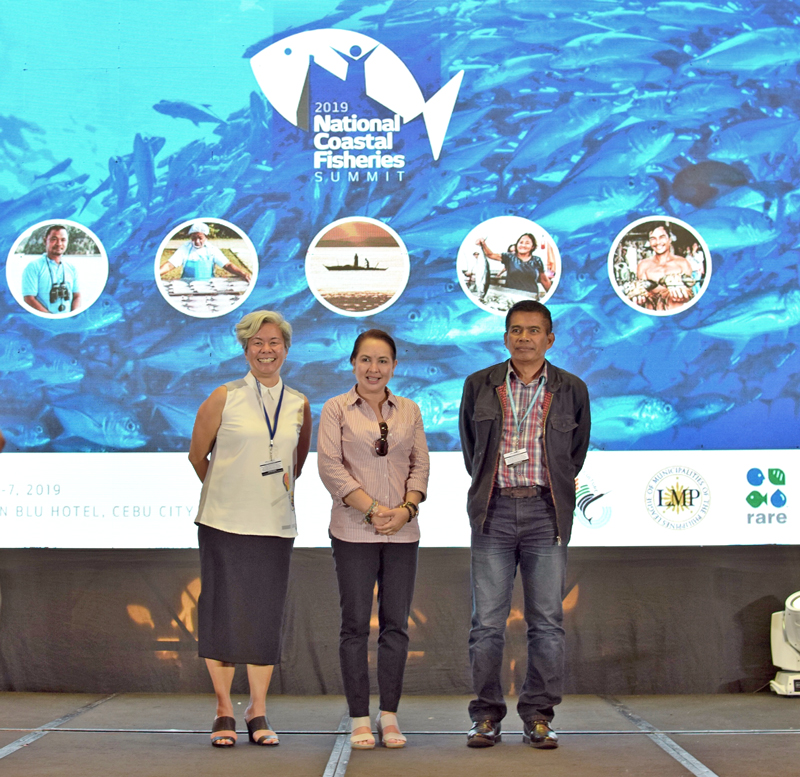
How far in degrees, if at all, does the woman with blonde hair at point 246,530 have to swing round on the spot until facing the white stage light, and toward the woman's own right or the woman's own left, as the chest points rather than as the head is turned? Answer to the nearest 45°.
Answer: approximately 90° to the woman's own left

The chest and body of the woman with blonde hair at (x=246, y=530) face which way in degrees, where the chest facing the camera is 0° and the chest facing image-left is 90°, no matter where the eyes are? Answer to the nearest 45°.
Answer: approximately 0°

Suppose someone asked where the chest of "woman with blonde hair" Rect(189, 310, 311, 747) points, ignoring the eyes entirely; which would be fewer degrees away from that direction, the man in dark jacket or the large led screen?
the man in dark jacket

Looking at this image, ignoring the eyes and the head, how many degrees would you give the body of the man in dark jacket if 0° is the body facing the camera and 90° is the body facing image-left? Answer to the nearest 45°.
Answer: approximately 0°

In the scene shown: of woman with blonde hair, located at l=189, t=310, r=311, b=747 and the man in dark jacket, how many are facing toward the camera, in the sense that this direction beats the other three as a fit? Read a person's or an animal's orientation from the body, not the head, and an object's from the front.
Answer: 2
